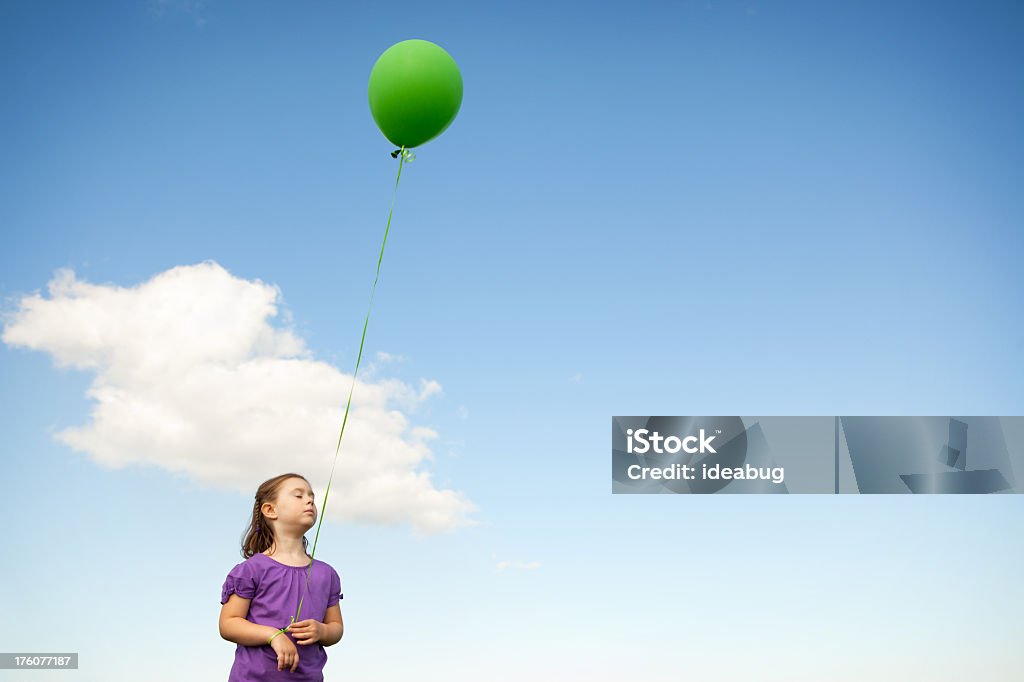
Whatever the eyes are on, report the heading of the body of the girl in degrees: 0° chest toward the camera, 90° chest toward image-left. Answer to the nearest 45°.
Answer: approximately 315°

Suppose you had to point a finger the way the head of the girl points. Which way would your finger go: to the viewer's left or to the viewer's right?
to the viewer's right
